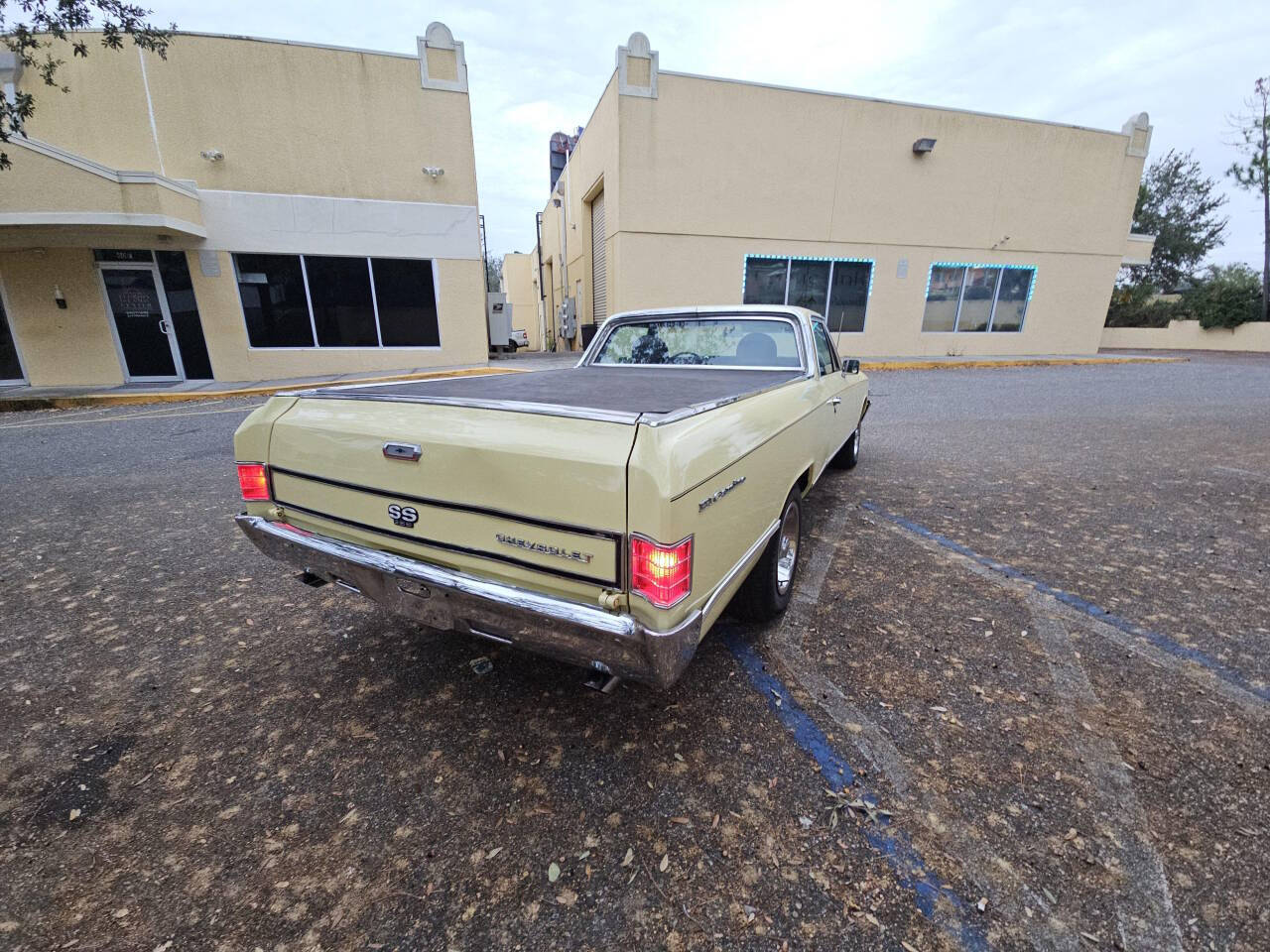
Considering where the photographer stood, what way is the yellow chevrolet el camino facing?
facing away from the viewer and to the right of the viewer

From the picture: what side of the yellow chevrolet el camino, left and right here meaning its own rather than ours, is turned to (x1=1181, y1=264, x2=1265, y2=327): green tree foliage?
front

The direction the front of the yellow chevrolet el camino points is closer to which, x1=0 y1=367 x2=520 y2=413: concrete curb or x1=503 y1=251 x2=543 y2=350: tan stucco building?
the tan stucco building

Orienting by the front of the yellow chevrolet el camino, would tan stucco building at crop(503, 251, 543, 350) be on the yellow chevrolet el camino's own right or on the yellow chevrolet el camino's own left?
on the yellow chevrolet el camino's own left

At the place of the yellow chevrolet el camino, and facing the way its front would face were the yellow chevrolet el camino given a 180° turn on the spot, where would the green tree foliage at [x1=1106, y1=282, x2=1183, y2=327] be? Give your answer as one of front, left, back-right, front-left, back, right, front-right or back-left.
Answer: back

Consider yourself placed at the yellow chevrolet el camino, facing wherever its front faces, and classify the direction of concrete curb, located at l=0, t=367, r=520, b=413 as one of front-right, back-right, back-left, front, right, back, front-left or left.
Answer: left

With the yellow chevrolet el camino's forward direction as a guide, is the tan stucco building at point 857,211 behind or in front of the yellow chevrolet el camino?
in front

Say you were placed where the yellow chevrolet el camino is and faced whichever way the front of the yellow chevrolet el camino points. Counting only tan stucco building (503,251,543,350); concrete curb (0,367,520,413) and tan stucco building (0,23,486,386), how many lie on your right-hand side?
0

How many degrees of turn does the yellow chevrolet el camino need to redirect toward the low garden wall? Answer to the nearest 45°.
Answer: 0° — it already faces it

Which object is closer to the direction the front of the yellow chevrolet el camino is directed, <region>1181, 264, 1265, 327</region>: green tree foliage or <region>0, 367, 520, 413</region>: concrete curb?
the green tree foliage
